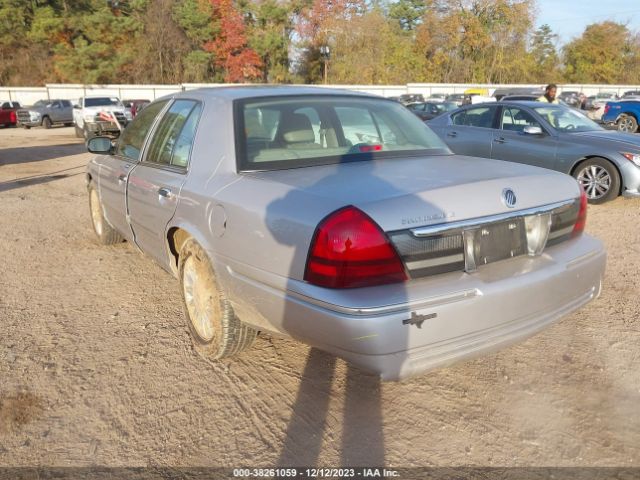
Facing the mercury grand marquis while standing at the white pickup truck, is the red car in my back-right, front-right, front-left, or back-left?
back-right

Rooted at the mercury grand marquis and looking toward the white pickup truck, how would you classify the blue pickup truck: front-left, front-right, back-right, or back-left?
front-right

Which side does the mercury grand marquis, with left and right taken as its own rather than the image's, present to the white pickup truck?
front

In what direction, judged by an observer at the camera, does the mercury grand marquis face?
facing away from the viewer and to the left of the viewer

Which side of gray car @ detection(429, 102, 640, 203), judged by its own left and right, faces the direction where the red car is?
back

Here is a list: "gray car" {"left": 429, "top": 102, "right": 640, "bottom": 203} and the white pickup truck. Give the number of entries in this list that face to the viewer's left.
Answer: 0

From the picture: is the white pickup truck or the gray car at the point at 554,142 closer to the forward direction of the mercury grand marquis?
the white pickup truck

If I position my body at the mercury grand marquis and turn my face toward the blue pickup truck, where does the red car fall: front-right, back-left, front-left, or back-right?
front-left

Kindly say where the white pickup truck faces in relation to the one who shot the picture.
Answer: facing the viewer and to the right of the viewer

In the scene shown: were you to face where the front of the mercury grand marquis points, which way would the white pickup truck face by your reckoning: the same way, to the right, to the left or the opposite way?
the opposite way

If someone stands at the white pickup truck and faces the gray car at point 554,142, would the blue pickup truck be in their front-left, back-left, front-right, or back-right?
front-left

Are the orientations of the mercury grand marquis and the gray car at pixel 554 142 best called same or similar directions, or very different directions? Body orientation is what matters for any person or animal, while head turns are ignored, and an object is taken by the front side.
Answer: very different directions

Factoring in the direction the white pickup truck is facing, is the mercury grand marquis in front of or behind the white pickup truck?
in front

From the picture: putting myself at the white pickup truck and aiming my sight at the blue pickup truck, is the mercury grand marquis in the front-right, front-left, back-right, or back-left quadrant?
front-right

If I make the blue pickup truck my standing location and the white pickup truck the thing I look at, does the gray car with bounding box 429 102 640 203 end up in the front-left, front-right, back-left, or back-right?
front-left
